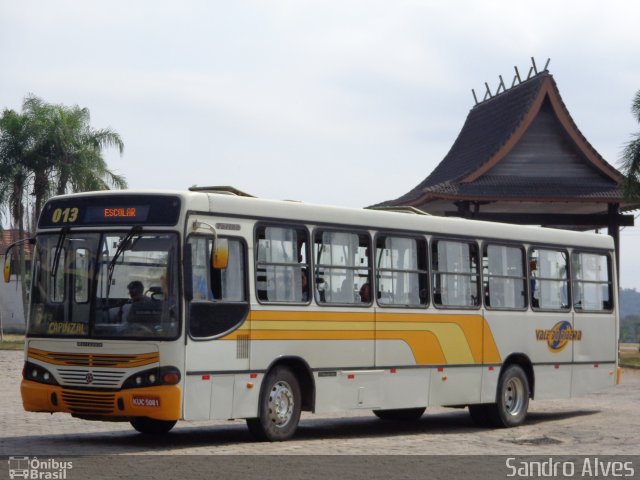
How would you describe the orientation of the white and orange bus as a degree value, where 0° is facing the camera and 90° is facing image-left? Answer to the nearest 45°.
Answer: approximately 45°

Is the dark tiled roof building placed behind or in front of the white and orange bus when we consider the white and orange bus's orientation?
behind
